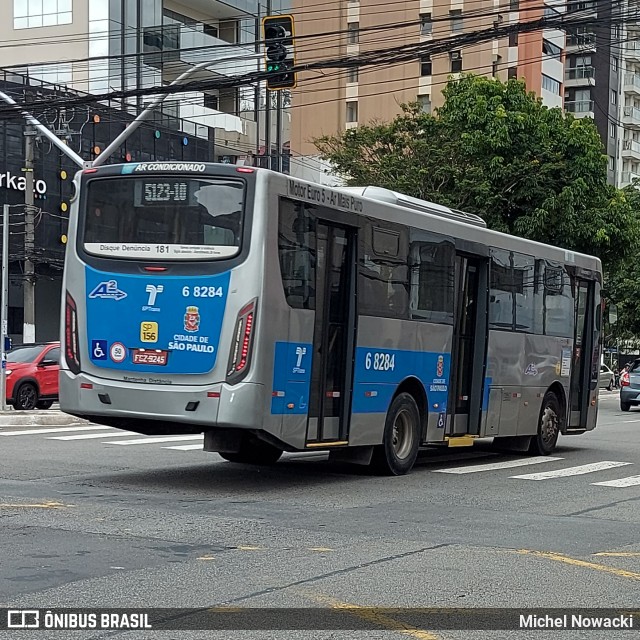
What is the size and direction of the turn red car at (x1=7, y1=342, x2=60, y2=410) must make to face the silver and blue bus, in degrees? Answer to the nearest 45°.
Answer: approximately 45° to its left

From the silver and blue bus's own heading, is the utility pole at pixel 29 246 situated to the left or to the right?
on its left

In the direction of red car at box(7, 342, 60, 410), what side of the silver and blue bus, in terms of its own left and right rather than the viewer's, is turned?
left

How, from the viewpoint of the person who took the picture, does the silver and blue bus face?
facing away from the viewer and to the right of the viewer

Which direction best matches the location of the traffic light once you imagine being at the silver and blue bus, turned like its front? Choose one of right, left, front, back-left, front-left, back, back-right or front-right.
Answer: front-left
